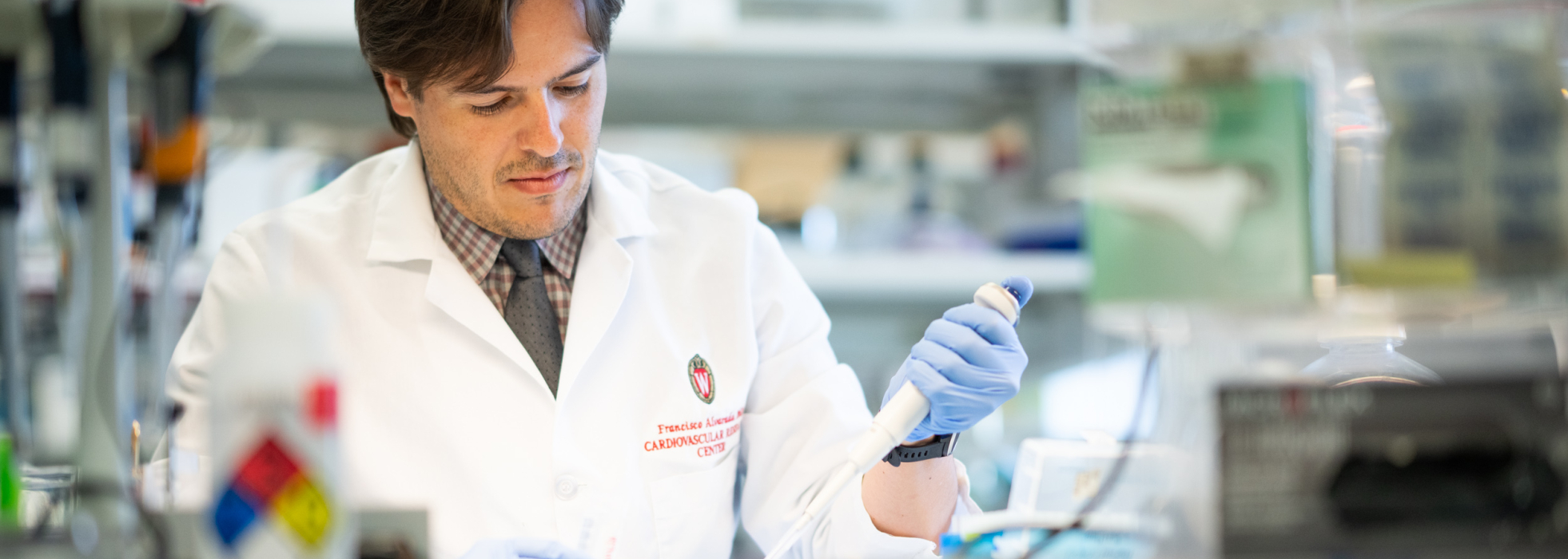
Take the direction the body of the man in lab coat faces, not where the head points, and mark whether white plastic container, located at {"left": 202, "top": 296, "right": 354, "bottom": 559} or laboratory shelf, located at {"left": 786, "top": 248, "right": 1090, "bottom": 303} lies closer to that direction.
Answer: the white plastic container

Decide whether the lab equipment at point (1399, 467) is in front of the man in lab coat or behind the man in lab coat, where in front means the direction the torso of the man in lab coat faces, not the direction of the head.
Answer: in front

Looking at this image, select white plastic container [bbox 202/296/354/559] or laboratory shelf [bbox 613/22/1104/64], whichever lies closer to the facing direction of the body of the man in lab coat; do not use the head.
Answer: the white plastic container

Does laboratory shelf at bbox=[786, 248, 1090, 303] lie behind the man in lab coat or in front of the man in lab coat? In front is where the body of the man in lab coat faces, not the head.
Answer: behind

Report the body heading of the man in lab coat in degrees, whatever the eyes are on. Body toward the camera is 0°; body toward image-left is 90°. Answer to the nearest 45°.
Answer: approximately 0°

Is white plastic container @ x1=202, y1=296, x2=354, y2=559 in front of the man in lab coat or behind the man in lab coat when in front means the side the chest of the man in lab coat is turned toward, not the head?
in front

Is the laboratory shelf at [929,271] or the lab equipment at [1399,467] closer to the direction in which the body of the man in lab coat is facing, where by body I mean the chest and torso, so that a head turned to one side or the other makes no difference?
the lab equipment

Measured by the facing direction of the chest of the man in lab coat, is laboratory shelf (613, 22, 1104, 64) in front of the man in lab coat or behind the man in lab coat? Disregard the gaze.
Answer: behind

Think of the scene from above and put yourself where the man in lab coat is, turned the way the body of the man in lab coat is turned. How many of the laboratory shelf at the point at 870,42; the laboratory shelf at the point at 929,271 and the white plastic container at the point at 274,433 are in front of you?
1
